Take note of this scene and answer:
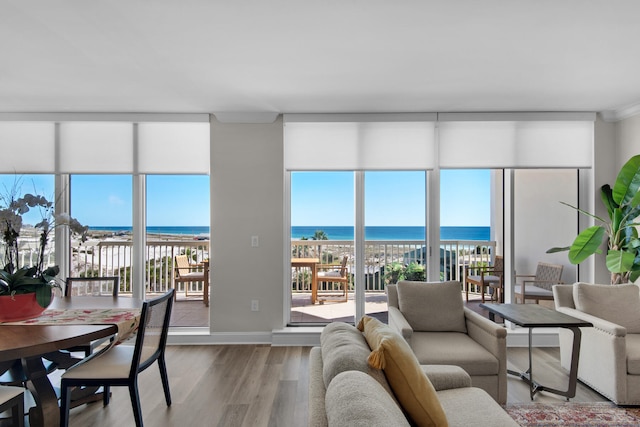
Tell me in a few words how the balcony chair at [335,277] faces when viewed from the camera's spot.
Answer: facing to the left of the viewer

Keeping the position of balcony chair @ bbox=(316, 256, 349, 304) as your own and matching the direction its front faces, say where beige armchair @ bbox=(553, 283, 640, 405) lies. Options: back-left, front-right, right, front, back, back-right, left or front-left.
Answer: back-left

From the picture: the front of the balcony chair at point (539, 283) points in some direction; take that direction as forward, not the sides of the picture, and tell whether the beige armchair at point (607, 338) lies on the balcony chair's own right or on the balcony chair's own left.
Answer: on the balcony chair's own left

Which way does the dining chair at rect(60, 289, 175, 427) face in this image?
to the viewer's left

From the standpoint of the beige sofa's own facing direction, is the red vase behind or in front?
behind

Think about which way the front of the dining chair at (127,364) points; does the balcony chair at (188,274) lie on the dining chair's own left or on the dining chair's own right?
on the dining chair's own right

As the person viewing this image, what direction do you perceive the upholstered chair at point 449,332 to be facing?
facing the viewer and to the right of the viewer

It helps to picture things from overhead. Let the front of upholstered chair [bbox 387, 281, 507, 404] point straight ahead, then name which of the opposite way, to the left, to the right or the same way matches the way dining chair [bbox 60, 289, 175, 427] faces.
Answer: to the right

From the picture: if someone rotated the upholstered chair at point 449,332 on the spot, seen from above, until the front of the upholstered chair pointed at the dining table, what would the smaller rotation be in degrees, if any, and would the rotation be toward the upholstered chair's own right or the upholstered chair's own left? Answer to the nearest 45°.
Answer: approximately 90° to the upholstered chair's own right
